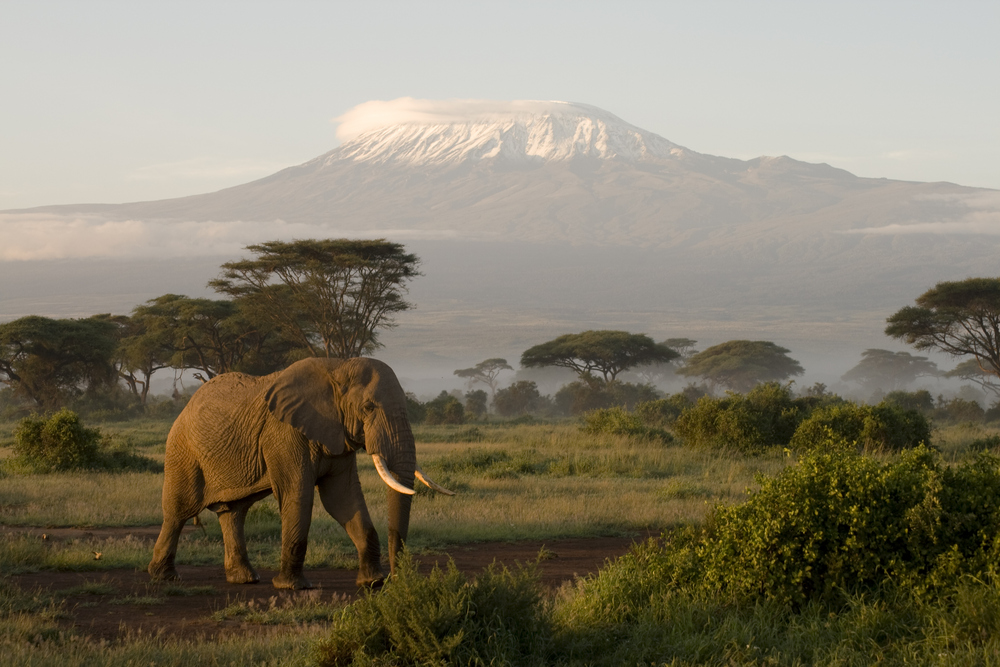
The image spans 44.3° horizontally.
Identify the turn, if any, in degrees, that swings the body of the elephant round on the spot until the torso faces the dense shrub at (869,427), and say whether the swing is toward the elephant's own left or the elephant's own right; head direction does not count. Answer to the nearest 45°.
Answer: approximately 45° to the elephant's own left

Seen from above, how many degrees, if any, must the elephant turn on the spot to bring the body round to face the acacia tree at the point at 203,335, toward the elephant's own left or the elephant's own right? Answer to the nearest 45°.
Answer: approximately 90° to the elephant's own left

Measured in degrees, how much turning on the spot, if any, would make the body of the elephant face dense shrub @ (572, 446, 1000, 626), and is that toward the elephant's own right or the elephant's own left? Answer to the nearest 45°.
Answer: approximately 45° to the elephant's own right

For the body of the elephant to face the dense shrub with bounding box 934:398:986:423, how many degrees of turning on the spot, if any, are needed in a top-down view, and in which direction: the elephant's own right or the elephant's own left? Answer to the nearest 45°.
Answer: approximately 45° to the elephant's own left

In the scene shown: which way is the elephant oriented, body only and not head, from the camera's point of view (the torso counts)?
to the viewer's right

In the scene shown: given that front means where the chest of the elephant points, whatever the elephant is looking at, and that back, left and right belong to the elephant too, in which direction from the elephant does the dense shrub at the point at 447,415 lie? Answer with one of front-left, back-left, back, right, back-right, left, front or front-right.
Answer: left

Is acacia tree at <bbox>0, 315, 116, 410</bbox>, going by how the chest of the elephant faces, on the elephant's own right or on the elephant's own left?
on the elephant's own left

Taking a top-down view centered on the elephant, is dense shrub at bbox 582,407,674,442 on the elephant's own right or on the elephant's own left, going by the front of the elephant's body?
on the elephant's own left

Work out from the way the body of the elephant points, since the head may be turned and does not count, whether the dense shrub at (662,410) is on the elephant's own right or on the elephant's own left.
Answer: on the elephant's own left

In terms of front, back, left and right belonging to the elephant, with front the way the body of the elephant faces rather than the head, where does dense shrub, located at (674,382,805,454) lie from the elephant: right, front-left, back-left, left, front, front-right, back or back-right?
front-left

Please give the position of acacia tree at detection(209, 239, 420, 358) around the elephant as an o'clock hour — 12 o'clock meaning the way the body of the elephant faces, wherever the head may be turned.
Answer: The acacia tree is roughly at 9 o'clock from the elephant.

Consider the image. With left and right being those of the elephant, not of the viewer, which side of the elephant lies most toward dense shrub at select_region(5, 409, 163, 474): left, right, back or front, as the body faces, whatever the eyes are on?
left
